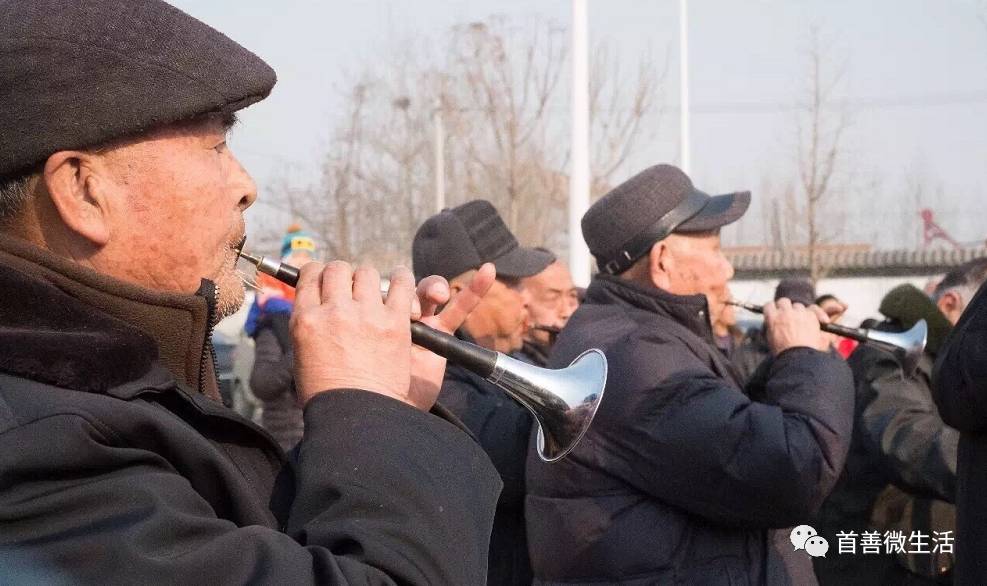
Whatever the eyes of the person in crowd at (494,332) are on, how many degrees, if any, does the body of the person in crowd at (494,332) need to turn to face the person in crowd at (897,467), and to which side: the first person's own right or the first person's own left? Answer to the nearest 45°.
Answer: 0° — they already face them

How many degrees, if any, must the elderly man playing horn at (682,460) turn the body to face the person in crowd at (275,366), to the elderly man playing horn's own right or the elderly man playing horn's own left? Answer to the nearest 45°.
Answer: approximately 135° to the elderly man playing horn's own left

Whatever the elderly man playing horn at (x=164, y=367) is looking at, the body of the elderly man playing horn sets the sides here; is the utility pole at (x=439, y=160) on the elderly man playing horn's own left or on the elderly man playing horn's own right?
on the elderly man playing horn's own left

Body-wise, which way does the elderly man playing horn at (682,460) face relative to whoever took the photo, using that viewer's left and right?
facing to the right of the viewer

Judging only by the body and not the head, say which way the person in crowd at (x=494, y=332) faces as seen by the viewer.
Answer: to the viewer's right

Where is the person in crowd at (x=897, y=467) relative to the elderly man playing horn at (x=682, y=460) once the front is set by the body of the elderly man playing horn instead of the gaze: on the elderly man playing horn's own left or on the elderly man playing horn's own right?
on the elderly man playing horn's own left

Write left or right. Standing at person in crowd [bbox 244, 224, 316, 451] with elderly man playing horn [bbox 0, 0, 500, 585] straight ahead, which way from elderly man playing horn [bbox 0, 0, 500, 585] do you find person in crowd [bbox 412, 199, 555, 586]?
left

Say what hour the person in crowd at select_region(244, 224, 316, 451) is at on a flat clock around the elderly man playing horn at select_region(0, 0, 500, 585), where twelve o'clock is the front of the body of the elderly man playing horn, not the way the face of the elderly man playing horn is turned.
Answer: The person in crowd is roughly at 9 o'clock from the elderly man playing horn.

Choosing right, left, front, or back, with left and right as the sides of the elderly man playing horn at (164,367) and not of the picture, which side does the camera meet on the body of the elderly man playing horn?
right
